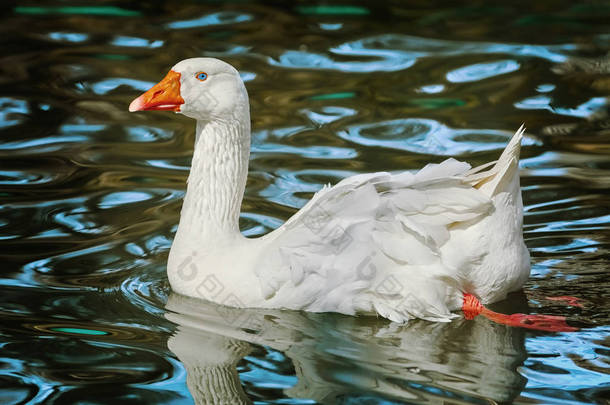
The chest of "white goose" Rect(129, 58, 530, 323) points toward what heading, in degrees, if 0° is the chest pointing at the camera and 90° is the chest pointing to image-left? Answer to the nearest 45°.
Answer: approximately 90°
